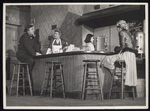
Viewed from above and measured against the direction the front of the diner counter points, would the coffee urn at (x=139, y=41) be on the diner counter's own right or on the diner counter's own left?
on the diner counter's own left

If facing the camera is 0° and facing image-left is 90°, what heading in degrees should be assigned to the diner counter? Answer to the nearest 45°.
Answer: approximately 0°
